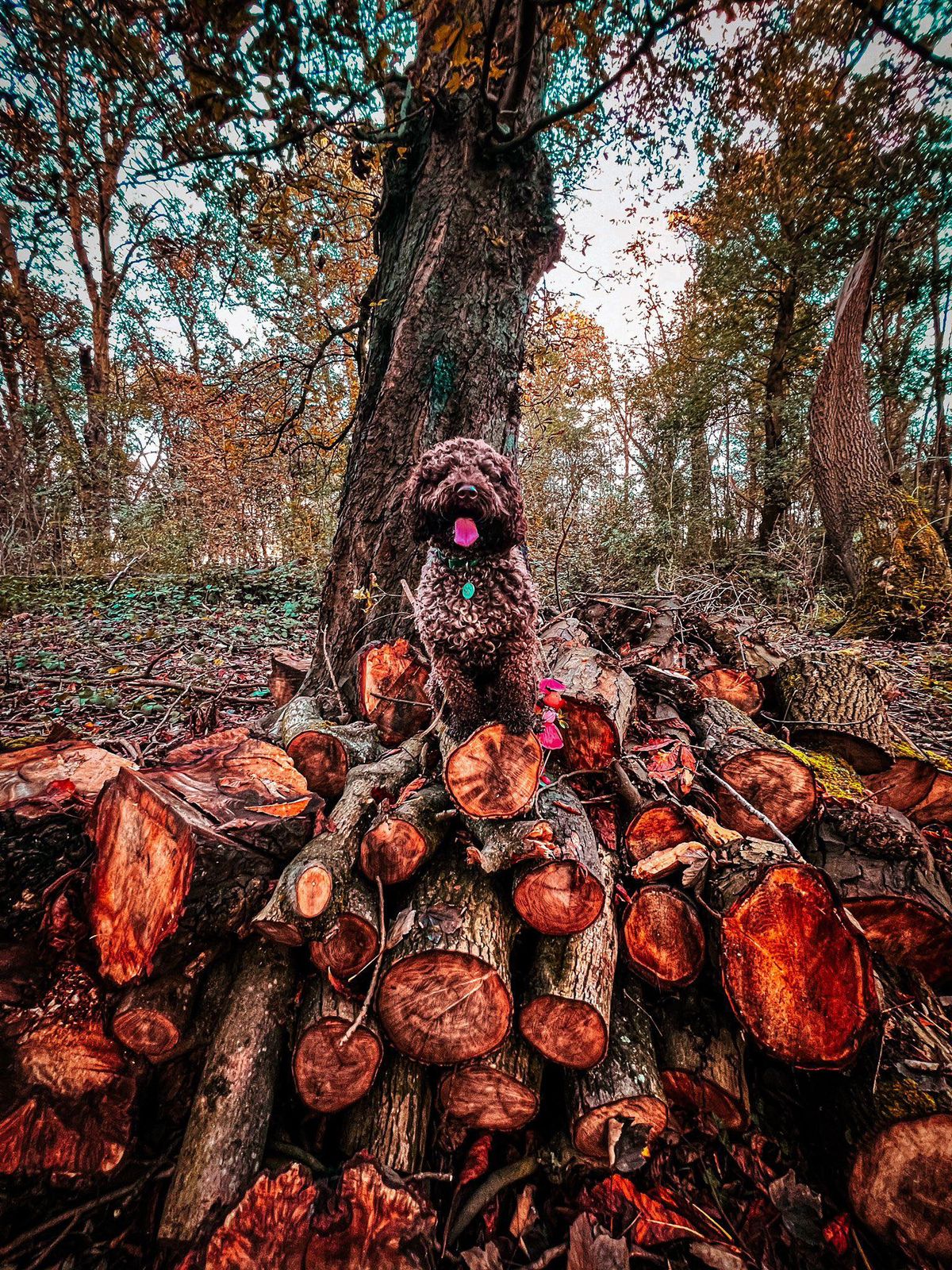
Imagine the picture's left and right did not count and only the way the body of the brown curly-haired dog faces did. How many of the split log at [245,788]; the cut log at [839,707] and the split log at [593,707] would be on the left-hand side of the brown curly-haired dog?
2

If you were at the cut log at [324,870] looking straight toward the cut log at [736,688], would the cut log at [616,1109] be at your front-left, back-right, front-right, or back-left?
front-right

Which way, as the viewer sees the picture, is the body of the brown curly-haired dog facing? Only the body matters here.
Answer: toward the camera

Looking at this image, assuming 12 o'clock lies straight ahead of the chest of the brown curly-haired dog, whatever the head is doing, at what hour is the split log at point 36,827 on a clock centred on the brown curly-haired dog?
The split log is roughly at 2 o'clock from the brown curly-haired dog.

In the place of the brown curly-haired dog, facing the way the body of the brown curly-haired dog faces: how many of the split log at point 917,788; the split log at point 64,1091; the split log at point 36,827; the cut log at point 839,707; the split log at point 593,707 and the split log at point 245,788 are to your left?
3

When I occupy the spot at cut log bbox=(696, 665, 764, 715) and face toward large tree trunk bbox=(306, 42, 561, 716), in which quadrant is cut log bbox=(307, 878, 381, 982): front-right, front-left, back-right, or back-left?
front-left

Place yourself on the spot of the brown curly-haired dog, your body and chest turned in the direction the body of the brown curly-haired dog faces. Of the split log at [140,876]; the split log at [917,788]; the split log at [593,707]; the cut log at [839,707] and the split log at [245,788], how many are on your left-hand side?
3

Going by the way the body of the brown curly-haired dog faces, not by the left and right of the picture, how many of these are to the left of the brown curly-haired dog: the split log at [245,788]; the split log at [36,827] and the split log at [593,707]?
1

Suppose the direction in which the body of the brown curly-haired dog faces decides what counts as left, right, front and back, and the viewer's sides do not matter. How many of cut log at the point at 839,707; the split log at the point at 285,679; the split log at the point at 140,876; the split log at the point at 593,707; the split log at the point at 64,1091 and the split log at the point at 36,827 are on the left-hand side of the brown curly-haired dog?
2

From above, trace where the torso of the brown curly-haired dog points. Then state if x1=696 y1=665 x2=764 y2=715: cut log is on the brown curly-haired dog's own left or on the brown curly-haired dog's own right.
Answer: on the brown curly-haired dog's own left

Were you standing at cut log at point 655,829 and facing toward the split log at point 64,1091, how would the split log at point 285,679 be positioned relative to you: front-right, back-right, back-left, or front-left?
front-right
